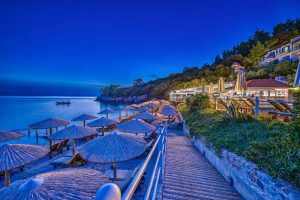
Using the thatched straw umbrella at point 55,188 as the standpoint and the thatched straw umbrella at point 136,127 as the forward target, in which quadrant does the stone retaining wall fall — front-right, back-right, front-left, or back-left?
front-right

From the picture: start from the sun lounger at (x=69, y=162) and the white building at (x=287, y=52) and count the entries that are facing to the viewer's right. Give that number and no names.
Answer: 0

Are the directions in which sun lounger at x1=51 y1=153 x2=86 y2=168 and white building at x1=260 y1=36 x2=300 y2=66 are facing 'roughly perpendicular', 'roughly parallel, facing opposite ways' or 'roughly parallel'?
roughly parallel

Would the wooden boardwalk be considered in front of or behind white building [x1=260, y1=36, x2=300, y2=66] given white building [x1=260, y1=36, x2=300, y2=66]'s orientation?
in front

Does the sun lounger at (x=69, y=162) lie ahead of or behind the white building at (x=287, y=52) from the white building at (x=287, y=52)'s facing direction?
ahead

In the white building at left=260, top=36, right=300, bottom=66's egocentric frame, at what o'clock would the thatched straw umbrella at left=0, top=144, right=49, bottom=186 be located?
The thatched straw umbrella is roughly at 11 o'clock from the white building.

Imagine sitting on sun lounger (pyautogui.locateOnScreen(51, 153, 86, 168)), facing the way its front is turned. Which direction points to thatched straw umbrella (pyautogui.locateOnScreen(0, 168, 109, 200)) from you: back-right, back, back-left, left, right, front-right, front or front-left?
left

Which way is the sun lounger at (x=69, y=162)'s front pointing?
to the viewer's left

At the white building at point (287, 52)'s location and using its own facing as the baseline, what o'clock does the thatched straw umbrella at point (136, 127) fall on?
The thatched straw umbrella is roughly at 11 o'clock from the white building.

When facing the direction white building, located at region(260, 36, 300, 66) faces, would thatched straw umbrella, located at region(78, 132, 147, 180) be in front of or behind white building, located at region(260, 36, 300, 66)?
in front

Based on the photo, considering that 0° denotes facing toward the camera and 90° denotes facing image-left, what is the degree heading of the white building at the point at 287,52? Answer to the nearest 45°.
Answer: approximately 45°
